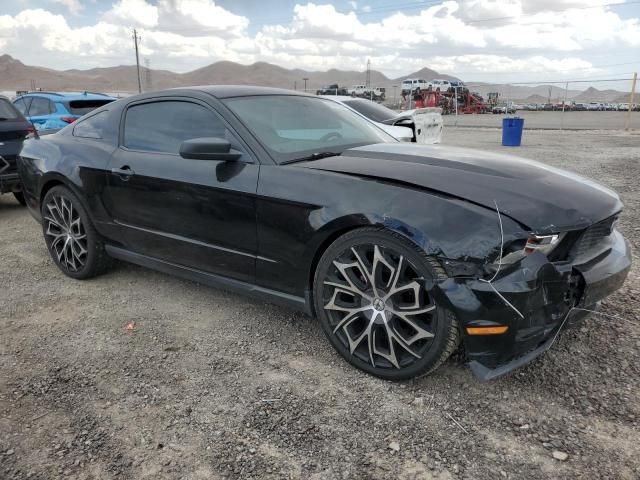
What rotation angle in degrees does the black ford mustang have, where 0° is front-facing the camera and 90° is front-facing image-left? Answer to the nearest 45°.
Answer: approximately 315°

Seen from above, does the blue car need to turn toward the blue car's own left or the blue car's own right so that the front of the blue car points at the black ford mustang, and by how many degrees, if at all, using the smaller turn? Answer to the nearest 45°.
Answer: approximately 135° to the blue car's own left

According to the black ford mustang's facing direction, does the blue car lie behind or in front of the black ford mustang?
behind

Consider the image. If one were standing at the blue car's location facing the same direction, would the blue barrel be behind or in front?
behind

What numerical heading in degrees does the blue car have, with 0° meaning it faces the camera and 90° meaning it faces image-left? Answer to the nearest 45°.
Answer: approximately 135°

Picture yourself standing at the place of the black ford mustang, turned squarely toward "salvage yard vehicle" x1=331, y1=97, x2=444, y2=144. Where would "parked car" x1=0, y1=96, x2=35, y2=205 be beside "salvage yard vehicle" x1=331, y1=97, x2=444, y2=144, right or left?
left

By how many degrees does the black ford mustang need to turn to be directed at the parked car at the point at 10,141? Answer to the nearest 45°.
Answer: approximately 180°

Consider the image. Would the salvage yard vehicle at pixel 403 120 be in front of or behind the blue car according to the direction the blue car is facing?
behind

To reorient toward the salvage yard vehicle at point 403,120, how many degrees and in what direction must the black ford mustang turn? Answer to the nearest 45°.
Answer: approximately 135° to its left

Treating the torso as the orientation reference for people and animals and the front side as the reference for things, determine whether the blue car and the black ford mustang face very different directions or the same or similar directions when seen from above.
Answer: very different directions
